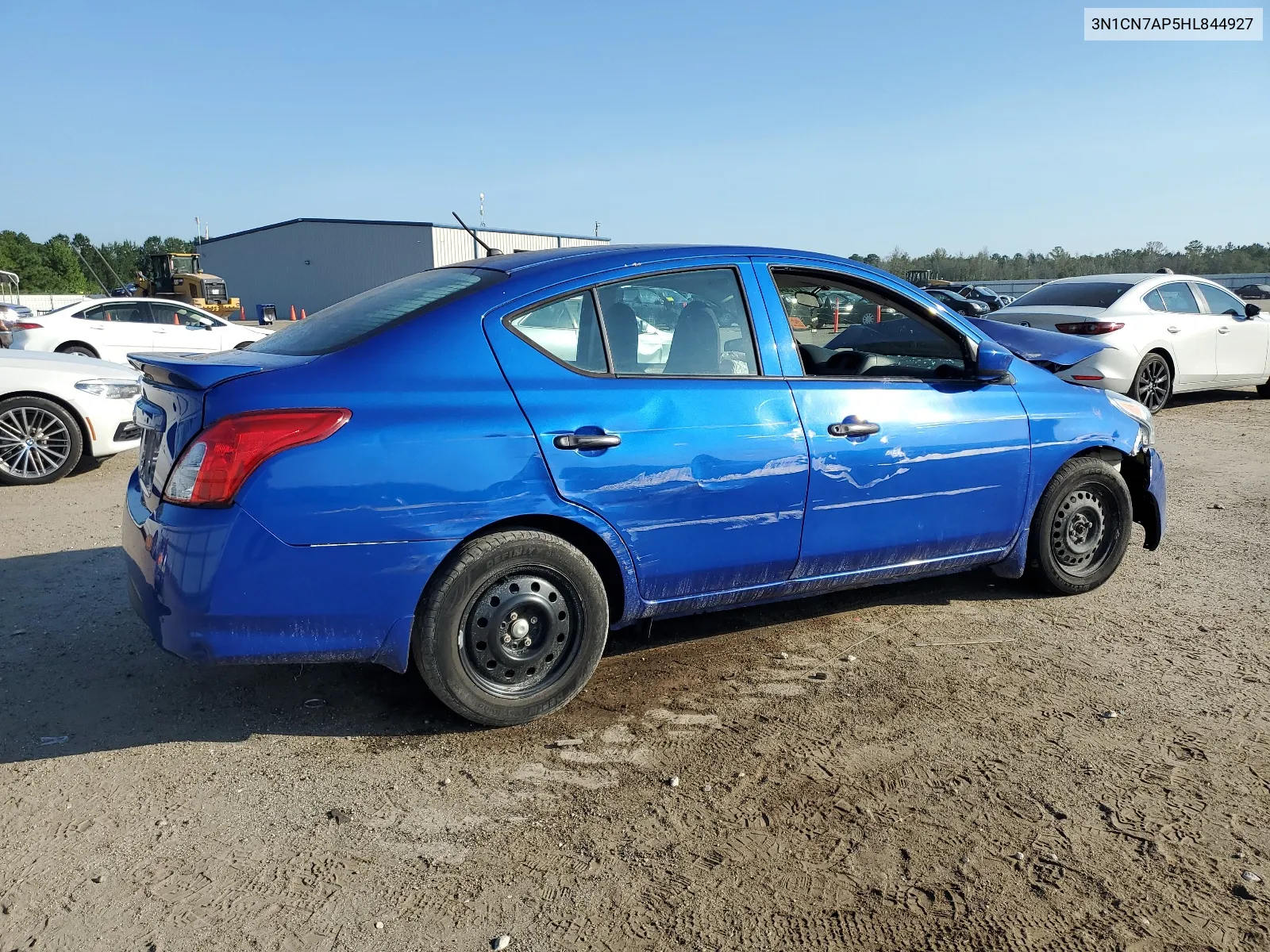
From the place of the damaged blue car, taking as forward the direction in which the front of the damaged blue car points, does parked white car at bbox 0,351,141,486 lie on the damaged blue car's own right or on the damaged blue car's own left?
on the damaged blue car's own left

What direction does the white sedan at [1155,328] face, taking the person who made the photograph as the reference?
facing away from the viewer and to the right of the viewer

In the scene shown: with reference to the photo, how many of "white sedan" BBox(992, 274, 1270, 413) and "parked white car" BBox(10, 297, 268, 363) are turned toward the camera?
0

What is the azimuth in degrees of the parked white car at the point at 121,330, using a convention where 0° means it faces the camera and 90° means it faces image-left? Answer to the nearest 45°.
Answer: approximately 270°

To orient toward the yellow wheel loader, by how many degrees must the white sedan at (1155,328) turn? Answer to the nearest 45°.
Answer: approximately 90° to its left

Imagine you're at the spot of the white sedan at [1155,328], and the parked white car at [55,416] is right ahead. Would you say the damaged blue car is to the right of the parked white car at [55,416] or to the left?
left

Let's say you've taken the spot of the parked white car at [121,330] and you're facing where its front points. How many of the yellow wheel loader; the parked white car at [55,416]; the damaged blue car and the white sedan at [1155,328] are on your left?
1

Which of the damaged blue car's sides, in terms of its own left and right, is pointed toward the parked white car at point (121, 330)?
left

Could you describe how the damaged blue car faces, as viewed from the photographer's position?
facing away from the viewer and to the right of the viewer

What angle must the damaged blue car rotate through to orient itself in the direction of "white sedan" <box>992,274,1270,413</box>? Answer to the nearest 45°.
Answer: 0° — it already faces it

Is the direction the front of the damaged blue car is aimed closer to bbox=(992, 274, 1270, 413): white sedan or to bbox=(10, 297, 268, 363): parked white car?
the white sedan

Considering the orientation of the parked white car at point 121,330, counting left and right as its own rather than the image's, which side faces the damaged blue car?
right

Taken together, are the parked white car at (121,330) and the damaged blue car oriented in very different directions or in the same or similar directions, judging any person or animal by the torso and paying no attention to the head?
same or similar directions

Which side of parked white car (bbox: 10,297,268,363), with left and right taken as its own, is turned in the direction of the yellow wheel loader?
left

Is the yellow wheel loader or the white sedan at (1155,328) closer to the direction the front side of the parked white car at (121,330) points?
the white sedan

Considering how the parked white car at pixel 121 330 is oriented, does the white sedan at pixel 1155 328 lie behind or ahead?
ahead
